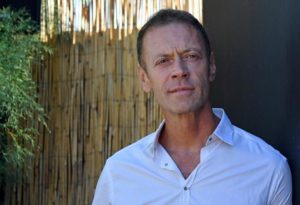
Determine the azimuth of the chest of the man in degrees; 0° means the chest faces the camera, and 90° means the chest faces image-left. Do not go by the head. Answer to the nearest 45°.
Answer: approximately 0°

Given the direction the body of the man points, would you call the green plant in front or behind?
behind
